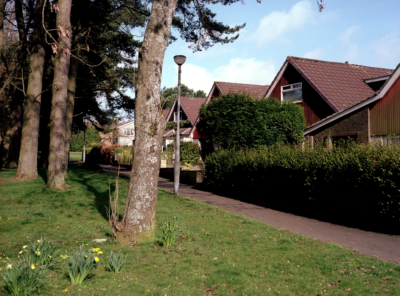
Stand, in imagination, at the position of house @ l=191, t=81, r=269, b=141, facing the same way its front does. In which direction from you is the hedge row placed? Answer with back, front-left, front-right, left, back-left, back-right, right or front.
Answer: front-left

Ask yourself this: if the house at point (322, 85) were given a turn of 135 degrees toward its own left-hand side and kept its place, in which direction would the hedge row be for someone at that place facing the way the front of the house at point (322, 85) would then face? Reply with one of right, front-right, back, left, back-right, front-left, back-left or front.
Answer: right

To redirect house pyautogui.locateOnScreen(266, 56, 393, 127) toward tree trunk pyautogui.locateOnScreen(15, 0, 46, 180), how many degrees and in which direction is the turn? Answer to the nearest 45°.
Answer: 0° — it already faces it

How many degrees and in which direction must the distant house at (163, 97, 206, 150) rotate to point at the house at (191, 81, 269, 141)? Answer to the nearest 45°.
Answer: approximately 45° to its left

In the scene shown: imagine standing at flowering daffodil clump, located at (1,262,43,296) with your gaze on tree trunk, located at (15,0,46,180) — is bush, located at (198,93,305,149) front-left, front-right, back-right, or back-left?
front-right

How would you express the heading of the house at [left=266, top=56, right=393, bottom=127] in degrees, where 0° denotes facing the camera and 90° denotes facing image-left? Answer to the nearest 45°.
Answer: approximately 45°

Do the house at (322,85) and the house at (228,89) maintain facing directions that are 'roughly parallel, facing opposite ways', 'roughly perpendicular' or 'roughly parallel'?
roughly parallel

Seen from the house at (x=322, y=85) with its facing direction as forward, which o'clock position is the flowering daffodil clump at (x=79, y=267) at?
The flowering daffodil clump is roughly at 11 o'clock from the house.

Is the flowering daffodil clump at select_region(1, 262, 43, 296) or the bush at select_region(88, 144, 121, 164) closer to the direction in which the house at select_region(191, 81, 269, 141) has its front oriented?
the flowering daffodil clump

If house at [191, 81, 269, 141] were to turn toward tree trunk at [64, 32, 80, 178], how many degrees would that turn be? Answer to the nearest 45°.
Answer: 0° — it already faces it

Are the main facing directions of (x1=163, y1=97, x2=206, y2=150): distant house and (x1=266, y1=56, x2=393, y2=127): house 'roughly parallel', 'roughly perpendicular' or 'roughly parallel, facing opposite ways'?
roughly parallel

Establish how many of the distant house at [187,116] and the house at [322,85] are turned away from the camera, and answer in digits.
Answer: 0

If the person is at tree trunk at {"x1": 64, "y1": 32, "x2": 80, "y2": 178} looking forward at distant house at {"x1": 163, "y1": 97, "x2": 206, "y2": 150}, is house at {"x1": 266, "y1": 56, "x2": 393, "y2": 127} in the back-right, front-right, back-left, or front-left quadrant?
front-right

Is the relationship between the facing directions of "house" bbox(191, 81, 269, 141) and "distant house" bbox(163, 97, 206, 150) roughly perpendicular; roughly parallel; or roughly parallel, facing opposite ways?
roughly parallel

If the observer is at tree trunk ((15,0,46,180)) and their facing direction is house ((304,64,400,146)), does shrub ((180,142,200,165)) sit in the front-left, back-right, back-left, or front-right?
front-left

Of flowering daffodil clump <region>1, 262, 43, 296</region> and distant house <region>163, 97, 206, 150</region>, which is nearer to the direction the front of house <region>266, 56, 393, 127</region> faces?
the flowering daffodil clump
